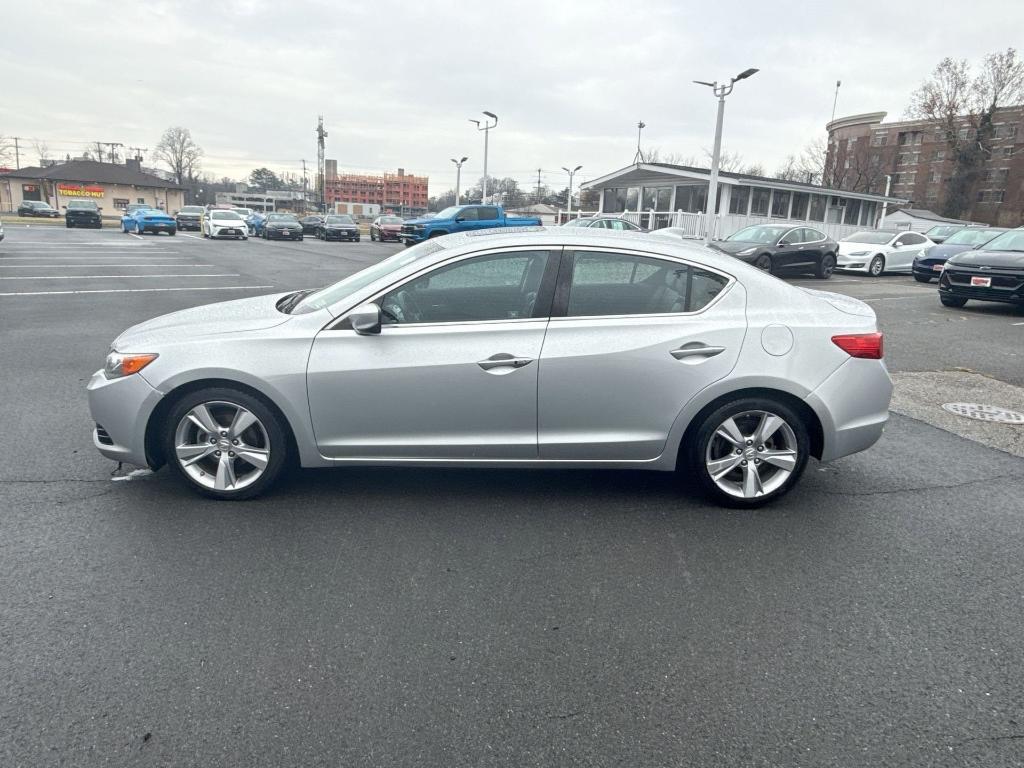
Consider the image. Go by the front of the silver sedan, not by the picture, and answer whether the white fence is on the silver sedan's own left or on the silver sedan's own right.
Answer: on the silver sedan's own right

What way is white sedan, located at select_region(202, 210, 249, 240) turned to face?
toward the camera

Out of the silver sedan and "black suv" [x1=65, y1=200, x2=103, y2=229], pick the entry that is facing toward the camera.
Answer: the black suv

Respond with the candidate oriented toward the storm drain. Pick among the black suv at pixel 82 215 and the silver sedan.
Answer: the black suv

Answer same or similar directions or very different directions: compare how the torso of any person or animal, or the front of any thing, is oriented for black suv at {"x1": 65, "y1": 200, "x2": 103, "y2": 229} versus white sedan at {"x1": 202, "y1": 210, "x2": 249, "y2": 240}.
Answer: same or similar directions

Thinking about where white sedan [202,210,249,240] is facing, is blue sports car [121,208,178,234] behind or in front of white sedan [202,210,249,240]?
behind

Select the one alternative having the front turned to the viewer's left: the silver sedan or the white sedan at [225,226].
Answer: the silver sedan

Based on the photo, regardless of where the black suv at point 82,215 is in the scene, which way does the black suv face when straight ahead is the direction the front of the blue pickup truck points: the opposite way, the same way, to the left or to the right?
to the left

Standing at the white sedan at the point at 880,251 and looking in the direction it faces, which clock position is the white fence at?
The white fence is roughly at 3 o'clock from the white sedan.

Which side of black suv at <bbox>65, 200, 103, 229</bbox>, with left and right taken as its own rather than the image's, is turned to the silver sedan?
front

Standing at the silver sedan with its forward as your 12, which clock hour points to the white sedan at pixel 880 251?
The white sedan is roughly at 4 o'clock from the silver sedan.

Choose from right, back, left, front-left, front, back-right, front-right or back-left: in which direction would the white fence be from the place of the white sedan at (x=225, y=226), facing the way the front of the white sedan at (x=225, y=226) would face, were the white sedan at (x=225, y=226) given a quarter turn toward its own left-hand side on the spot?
front-right

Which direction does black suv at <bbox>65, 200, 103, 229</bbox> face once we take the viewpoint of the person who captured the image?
facing the viewer

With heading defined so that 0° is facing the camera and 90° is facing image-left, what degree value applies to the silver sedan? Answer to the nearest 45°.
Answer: approximately 90°

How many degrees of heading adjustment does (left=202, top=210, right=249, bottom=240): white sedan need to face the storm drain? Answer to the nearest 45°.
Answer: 0° — it already faces it

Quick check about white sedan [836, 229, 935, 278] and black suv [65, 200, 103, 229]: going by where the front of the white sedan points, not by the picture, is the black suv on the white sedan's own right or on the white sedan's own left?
on the white sedan's own right

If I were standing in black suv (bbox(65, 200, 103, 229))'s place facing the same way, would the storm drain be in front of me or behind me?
in front
